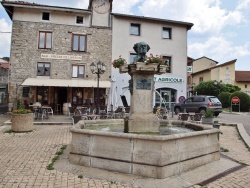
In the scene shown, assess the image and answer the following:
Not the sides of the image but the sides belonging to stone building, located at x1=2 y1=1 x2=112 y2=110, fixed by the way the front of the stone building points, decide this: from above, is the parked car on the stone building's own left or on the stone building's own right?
on the stone building's own left

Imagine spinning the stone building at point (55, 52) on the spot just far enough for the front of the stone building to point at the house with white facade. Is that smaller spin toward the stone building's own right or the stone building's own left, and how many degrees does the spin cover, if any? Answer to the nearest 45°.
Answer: approximately 90° to the stone building's own left

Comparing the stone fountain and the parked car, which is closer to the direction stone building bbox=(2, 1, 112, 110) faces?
the stone fountain

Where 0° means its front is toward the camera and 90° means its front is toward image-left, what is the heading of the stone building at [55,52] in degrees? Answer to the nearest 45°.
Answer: approximately 0°

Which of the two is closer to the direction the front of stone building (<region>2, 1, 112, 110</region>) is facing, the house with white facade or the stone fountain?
the stone fountain

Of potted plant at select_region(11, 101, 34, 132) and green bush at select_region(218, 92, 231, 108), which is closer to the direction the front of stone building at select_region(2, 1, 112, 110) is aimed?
the potted plant

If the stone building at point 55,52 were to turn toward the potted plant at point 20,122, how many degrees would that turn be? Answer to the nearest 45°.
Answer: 0° — it already faces it

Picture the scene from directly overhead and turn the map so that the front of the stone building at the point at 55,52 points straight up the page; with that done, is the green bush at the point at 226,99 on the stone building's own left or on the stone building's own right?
on the stone building's own left

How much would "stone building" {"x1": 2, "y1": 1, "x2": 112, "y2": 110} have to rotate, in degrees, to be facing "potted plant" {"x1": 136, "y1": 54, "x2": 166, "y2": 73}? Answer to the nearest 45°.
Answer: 0° — it already faces it

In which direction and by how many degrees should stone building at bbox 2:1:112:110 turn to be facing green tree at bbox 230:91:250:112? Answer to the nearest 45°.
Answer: approximately 90° to its left

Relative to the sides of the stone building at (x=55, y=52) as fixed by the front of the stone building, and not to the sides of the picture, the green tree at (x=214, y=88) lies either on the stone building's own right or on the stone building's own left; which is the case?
on the stone building's own left

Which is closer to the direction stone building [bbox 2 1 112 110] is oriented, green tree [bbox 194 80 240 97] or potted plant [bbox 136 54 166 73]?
the potted plant
